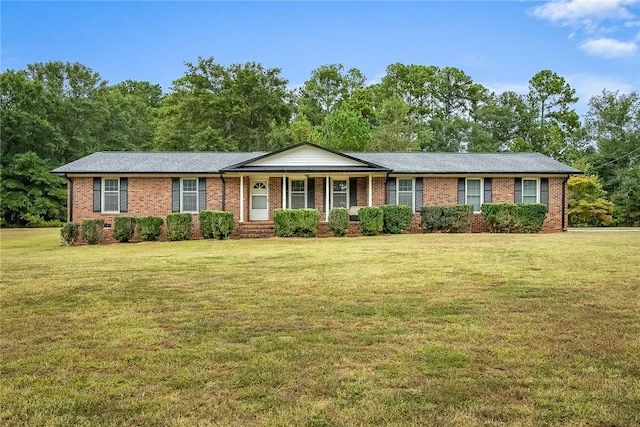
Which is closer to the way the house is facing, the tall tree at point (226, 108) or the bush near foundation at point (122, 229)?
the bush near foundation

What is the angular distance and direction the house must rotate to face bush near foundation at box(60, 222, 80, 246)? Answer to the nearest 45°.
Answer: approximately 45° to its right

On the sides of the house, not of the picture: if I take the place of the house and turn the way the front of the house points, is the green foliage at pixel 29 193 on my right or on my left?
on my right

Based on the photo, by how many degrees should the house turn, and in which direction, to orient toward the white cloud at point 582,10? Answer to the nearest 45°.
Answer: approximately 90° to its left

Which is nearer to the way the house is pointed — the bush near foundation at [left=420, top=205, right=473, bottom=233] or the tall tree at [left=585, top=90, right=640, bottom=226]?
the bush near foundation

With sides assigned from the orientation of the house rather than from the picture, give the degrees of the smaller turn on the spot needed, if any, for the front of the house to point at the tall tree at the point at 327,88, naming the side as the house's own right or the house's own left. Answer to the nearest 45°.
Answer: approximately 180°

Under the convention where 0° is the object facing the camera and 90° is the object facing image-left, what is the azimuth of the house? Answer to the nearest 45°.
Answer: approximately 0°

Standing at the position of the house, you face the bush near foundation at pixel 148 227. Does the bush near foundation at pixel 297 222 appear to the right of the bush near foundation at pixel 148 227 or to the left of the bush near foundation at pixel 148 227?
left

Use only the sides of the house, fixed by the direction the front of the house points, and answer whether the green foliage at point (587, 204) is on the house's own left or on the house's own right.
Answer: on the house's own left
